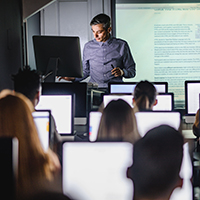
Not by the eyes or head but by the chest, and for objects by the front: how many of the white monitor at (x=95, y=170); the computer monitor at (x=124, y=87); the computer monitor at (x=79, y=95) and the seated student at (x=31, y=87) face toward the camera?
3

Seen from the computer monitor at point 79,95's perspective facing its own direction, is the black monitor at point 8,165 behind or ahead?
ahead

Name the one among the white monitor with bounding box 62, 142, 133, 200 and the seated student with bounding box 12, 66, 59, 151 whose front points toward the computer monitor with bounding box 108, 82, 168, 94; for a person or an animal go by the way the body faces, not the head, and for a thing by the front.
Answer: the seated student

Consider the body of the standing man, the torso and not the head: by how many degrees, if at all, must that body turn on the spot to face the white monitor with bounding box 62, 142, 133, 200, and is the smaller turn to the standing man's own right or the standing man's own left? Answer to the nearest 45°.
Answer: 0° — they already face it

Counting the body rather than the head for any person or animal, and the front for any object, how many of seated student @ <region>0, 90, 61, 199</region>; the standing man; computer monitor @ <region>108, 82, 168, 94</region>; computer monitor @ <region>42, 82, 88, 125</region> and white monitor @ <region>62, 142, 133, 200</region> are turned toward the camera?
4

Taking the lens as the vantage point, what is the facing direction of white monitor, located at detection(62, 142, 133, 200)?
facing the viewer

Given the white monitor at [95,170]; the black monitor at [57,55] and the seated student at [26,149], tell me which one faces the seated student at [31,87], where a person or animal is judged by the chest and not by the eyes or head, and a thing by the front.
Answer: the seated student at [26,149]

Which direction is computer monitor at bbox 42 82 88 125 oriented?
toward the camera

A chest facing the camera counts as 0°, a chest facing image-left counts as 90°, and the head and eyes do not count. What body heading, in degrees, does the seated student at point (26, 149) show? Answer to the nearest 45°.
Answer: approximately 180°

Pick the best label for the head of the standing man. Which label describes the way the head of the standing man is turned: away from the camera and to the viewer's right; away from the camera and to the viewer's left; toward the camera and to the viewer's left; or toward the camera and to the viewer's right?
toward the camera and to the viewer's left

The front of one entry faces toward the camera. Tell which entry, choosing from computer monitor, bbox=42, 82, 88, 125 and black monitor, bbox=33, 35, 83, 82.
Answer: the computer monitor

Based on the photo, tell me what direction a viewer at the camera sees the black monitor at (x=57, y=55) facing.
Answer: facing away from the viewer and to the right of the viewer

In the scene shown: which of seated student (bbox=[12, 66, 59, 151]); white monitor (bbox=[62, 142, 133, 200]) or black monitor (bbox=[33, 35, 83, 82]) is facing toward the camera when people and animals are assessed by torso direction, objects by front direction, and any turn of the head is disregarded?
the white monitor

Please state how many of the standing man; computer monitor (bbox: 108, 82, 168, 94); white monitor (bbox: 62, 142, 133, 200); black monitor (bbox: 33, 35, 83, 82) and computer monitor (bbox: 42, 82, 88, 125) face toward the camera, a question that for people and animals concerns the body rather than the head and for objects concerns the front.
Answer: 4

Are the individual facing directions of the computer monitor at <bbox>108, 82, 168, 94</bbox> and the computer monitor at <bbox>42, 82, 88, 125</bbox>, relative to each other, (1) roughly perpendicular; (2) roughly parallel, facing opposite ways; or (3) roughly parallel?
roughly parallel

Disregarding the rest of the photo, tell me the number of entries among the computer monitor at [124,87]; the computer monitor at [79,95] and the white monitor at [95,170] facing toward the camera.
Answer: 3

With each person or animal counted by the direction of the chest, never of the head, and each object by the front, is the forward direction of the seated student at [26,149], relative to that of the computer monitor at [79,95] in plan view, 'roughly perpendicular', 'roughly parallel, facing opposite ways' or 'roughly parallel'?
roughly parallel, facing opposite ways

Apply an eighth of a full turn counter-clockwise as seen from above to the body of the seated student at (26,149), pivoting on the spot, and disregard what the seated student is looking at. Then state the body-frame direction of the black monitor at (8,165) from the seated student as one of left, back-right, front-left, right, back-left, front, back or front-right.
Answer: back-left
